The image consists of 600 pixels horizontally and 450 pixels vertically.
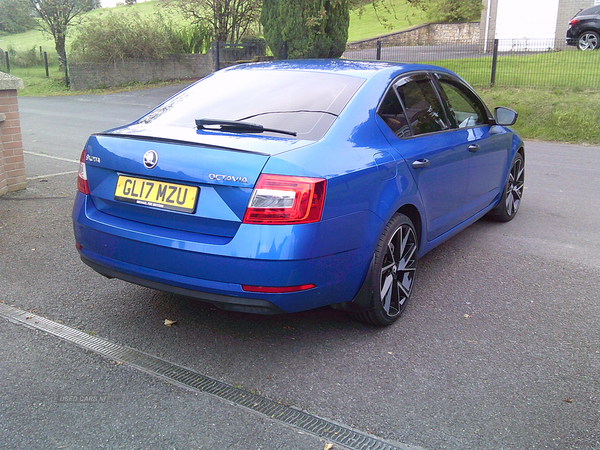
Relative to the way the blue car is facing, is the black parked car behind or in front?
in front

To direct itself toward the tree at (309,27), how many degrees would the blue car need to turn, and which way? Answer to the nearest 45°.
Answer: approximately 45° to its left

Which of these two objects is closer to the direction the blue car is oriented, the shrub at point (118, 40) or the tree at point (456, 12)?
the tree

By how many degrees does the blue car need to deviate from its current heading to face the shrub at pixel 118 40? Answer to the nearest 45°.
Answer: approximately 45° to its left

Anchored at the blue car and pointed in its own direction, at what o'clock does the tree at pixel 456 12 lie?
The tree is roughly at 11 o'clock from the blue car.

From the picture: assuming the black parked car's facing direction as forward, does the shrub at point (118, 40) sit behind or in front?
behind

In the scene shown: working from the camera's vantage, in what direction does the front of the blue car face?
facing away from the viewer and to the right of the viewer
